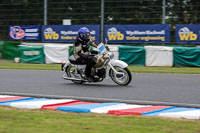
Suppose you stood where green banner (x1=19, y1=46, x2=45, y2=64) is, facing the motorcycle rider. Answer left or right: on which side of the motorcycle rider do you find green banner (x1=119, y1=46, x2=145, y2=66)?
left

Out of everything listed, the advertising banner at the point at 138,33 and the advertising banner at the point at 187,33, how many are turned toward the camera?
2

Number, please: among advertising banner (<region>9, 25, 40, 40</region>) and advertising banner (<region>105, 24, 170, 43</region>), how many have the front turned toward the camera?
2

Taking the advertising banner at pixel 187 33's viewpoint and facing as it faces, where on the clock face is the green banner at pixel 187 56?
The green banner is roughly at 12 o'clock from the advertising banner.

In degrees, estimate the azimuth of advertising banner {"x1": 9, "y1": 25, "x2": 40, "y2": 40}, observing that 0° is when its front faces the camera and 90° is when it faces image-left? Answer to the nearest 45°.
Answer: approximately 0°

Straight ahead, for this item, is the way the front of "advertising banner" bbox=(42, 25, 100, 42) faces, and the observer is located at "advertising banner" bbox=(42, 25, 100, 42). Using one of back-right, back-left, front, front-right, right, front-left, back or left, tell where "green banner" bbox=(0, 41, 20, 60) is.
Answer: right

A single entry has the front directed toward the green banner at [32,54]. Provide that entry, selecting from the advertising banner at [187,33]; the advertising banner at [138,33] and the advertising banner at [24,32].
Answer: the advertising banner at [24,32]

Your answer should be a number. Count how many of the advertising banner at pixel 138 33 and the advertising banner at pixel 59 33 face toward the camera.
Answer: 2

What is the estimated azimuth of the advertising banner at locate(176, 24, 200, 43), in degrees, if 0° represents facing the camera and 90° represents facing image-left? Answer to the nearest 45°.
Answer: approximately 0°

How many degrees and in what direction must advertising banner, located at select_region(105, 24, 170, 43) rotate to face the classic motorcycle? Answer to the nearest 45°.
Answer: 0° — it already faces it

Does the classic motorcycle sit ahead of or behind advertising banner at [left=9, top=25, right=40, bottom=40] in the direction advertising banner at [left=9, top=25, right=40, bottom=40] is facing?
ahead

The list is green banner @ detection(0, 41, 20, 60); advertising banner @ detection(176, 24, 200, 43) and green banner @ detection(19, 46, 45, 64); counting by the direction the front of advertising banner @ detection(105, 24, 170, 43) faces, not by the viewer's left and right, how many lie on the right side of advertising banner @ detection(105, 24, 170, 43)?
2
